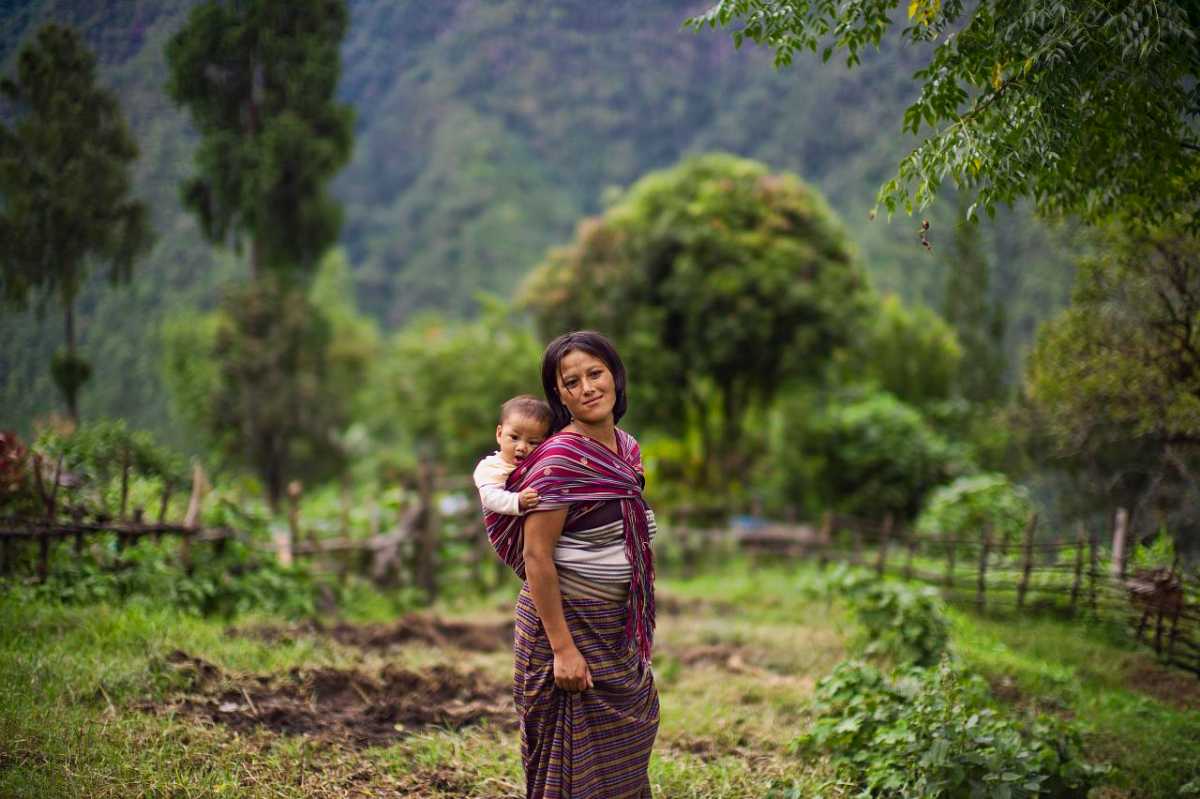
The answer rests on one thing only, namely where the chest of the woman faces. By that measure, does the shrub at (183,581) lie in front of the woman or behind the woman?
behind

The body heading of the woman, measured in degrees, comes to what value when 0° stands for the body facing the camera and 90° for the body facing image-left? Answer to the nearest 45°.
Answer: approximately 315°

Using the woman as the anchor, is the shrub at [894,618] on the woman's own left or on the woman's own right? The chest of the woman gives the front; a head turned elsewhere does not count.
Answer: on the woman's own left

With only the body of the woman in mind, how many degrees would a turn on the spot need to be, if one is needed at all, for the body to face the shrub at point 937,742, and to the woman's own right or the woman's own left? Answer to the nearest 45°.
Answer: approximately 90° to the woman's own left

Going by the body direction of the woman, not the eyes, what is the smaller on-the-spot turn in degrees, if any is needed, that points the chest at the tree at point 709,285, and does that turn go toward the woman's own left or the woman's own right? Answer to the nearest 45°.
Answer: approximately 135° to the woman's own left

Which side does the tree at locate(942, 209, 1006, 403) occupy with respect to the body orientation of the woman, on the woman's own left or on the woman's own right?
on the woman's own left
